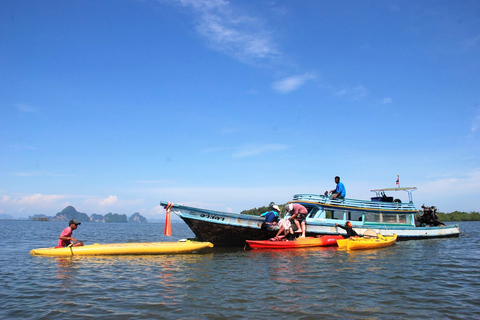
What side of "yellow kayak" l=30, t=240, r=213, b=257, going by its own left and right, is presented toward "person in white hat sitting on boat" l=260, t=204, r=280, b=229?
front

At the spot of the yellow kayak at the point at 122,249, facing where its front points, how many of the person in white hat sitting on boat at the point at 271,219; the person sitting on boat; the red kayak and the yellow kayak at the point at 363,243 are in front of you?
4

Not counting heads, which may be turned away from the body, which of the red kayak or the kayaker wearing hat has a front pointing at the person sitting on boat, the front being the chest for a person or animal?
the kayaker wearing hat

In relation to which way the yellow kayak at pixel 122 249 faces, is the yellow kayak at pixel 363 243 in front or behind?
in front

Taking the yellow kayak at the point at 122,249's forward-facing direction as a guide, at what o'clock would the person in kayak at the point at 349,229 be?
The person in kayak is roughly at 12 o'clock from the yellow kayak.

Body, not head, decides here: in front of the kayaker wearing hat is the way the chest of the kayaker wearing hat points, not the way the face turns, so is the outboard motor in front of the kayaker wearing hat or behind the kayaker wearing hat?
in front

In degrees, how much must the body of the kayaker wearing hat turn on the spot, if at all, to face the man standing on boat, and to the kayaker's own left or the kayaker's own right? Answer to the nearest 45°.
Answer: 0° — they already face them

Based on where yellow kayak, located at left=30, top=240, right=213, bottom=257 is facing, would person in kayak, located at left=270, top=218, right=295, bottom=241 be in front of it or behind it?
in front

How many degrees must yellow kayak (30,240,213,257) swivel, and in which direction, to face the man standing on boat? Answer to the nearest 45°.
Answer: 0° — it already faces them

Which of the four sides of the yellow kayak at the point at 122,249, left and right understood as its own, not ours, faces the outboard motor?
front

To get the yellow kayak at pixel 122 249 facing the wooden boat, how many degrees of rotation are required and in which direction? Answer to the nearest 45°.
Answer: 0° — it already faces it

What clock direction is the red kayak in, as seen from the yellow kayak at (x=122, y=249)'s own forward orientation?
The red kayak is roughly at 12 o'clock from the yellow kayak.

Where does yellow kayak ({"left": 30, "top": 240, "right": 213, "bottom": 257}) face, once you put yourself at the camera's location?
facing to the right of the viewer

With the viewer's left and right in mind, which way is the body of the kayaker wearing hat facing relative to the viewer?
facing to the right of the viewer
